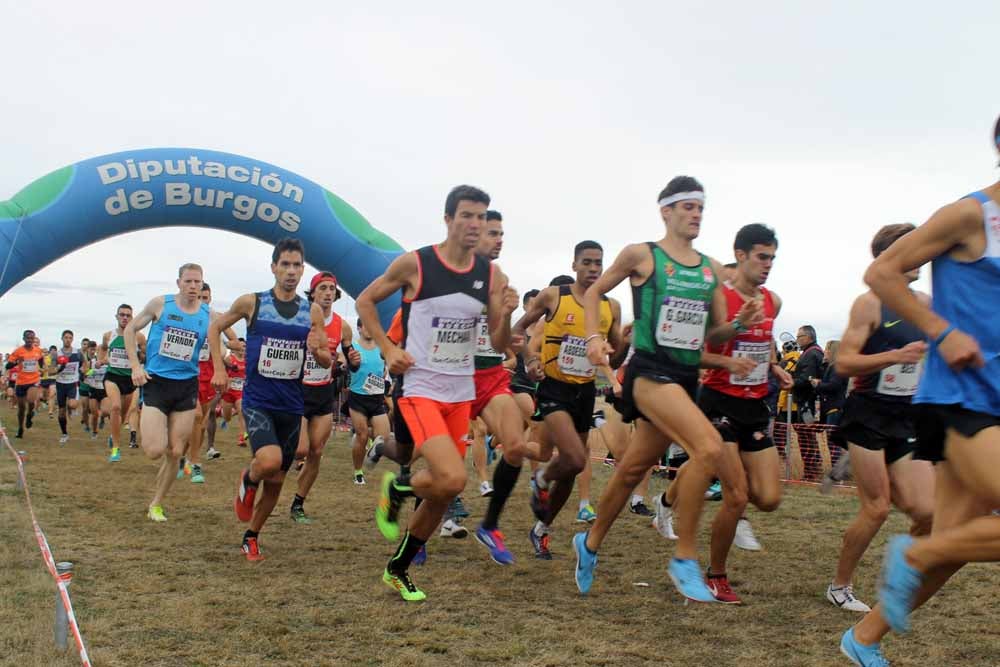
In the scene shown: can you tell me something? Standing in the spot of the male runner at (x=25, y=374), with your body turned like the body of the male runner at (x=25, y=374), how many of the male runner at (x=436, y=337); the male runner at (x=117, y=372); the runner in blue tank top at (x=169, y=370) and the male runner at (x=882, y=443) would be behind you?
0

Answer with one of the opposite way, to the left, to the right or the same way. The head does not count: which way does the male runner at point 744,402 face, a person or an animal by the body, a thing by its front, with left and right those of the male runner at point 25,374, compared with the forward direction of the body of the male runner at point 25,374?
the same way

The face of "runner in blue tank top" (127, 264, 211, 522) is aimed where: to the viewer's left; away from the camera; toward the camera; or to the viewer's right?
toward the camera

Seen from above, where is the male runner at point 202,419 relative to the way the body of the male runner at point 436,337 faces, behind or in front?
behind

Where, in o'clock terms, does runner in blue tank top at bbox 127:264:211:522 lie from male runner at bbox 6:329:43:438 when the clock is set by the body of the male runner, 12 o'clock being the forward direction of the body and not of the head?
The runner in blue tank top is roughly at 12 o'clock from the male runner.

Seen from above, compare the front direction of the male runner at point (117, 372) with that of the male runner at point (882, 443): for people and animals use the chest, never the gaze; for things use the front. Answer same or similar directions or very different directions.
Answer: same or similar directions

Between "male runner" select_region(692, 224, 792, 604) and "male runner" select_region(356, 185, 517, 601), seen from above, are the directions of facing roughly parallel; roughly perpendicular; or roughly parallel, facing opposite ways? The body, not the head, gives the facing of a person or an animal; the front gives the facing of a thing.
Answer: roughly parallel

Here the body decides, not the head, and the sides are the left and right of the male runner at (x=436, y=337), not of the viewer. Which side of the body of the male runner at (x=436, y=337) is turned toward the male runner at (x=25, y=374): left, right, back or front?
back

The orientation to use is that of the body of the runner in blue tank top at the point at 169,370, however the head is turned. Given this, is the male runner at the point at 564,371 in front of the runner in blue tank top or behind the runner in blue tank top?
in front

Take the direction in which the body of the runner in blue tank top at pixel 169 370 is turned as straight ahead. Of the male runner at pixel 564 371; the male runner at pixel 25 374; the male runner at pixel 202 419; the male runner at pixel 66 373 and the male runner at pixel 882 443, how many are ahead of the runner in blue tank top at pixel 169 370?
2

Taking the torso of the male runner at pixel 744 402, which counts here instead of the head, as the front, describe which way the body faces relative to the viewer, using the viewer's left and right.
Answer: facing the viewer and to the right of the viewer

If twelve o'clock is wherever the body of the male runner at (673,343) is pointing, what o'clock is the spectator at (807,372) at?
The spectator is roughly at 8 o'clock from the male runner.

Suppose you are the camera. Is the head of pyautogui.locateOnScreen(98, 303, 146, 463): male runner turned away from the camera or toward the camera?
toward the camera

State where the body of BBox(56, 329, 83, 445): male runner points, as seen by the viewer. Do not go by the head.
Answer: toward the camera

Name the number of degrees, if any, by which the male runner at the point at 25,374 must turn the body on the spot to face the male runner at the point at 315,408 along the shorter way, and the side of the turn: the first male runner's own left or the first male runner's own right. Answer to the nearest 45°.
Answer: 0° — they already face them

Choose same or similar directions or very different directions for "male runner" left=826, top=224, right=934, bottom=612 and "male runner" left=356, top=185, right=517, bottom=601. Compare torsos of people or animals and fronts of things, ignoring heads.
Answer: same or similar directions

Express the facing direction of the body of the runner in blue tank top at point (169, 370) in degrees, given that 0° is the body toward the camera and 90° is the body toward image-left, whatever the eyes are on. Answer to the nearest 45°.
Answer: approximately 315°

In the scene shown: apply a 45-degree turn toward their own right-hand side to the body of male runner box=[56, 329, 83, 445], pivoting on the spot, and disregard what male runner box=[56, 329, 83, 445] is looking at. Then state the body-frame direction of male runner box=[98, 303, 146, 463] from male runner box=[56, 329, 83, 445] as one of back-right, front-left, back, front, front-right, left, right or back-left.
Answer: front-left

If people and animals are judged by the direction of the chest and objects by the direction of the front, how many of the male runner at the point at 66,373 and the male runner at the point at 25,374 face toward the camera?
2
